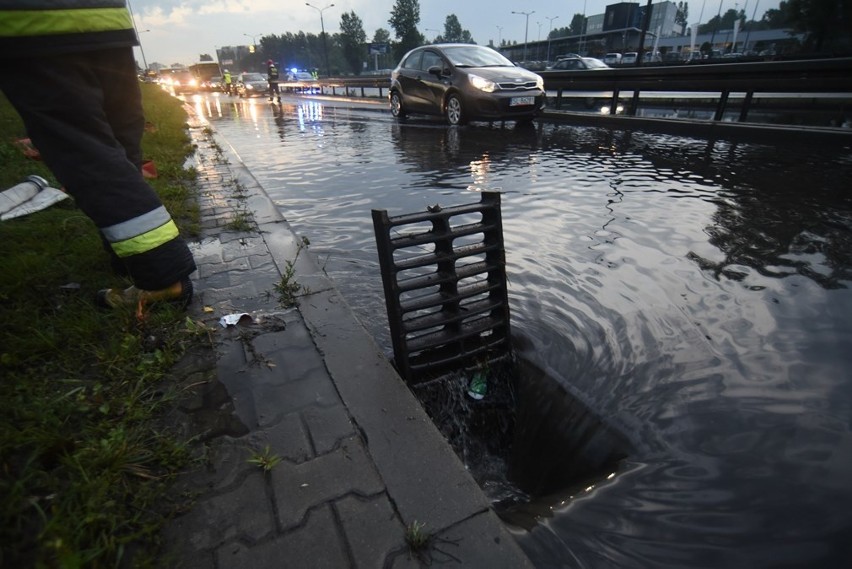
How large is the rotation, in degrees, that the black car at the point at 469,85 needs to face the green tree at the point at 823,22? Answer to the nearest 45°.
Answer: approximately 90° to its left

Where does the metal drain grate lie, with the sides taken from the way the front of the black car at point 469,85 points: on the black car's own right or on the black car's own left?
on the black car's own right

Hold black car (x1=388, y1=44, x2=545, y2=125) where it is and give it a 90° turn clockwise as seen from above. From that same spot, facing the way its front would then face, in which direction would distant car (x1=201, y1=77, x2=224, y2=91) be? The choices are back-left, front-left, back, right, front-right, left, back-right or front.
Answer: right

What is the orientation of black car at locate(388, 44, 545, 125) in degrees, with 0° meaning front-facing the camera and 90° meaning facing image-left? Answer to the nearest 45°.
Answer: approximately 315°

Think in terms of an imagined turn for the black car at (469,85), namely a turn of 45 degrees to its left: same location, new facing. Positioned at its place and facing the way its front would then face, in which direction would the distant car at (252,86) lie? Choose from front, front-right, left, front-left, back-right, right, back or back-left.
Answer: back-left

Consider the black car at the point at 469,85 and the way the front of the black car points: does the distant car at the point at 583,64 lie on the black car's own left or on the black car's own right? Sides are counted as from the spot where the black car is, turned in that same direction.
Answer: on the black car's own left
